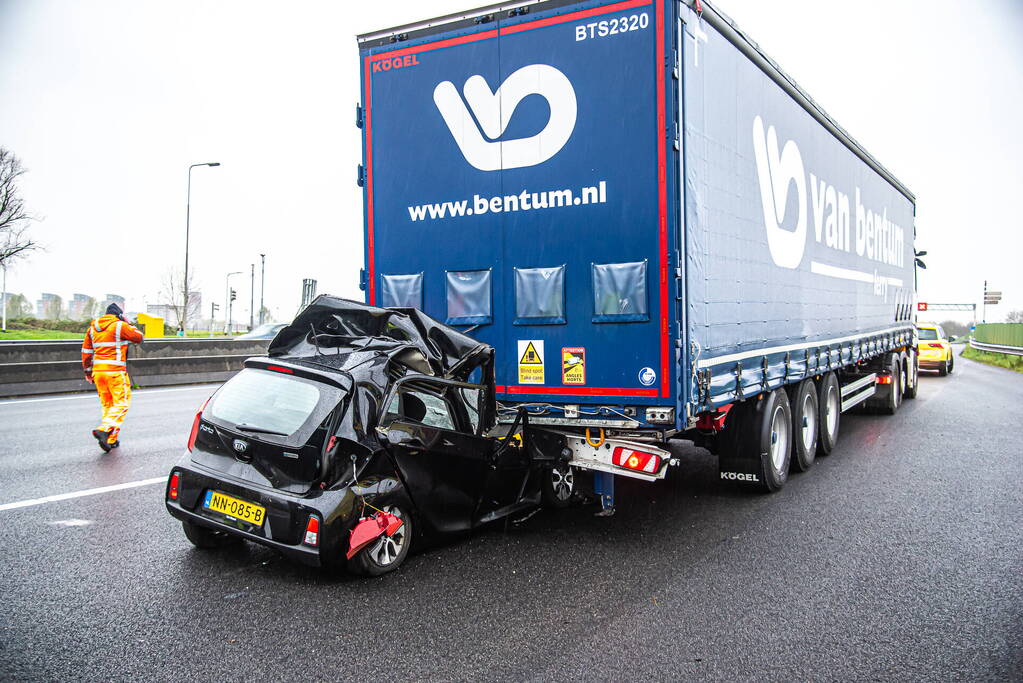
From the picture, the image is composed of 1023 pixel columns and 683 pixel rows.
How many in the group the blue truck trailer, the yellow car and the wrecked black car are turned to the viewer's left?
0

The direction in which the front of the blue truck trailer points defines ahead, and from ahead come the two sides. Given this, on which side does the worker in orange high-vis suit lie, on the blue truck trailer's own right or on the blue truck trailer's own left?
on the blue truck trailer's own left

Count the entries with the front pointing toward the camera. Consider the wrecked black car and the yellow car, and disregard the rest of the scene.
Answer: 0

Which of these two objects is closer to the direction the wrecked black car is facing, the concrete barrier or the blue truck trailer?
the blue truck trailer

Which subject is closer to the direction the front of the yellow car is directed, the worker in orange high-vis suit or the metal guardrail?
the metal guardrail

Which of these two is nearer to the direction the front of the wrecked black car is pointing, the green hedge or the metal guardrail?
the metal guardrail

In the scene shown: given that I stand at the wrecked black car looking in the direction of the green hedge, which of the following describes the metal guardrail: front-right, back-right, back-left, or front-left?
front-right

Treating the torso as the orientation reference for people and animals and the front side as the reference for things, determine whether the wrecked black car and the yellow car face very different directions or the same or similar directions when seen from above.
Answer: same or similar directions

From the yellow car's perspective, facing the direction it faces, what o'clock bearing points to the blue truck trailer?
The blue truck trailer is roughly at 6 o'clock from the yellow car.

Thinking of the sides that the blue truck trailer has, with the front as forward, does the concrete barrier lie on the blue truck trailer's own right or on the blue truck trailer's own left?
on the blue truck trailer's own left

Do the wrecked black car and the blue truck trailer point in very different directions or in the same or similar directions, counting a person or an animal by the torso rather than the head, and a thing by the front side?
same or similar directions

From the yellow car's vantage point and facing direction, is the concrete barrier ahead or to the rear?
to the rear

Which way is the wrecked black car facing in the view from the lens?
facing away from the viewer and to the right of the viewer

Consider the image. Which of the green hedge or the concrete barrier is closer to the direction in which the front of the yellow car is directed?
the green hedge

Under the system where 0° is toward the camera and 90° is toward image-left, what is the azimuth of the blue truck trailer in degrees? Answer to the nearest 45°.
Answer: approximately 225°

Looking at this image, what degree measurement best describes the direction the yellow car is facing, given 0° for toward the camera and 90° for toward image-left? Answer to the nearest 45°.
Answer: approximately 180°

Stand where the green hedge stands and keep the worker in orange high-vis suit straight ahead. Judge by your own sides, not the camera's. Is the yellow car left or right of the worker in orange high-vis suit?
left

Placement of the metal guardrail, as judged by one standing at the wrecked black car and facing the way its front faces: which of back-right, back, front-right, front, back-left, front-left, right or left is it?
front
